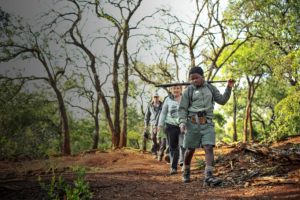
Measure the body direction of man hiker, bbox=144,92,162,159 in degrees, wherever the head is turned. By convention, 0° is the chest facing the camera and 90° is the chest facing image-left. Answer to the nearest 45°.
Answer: approximately 0°

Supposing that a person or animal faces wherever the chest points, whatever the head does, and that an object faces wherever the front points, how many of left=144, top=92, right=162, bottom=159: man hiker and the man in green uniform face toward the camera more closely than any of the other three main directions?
2

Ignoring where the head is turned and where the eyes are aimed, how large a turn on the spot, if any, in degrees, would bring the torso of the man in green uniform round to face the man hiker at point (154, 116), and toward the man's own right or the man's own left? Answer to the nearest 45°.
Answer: approximately 180°

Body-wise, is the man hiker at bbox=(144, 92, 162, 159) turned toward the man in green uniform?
yes
